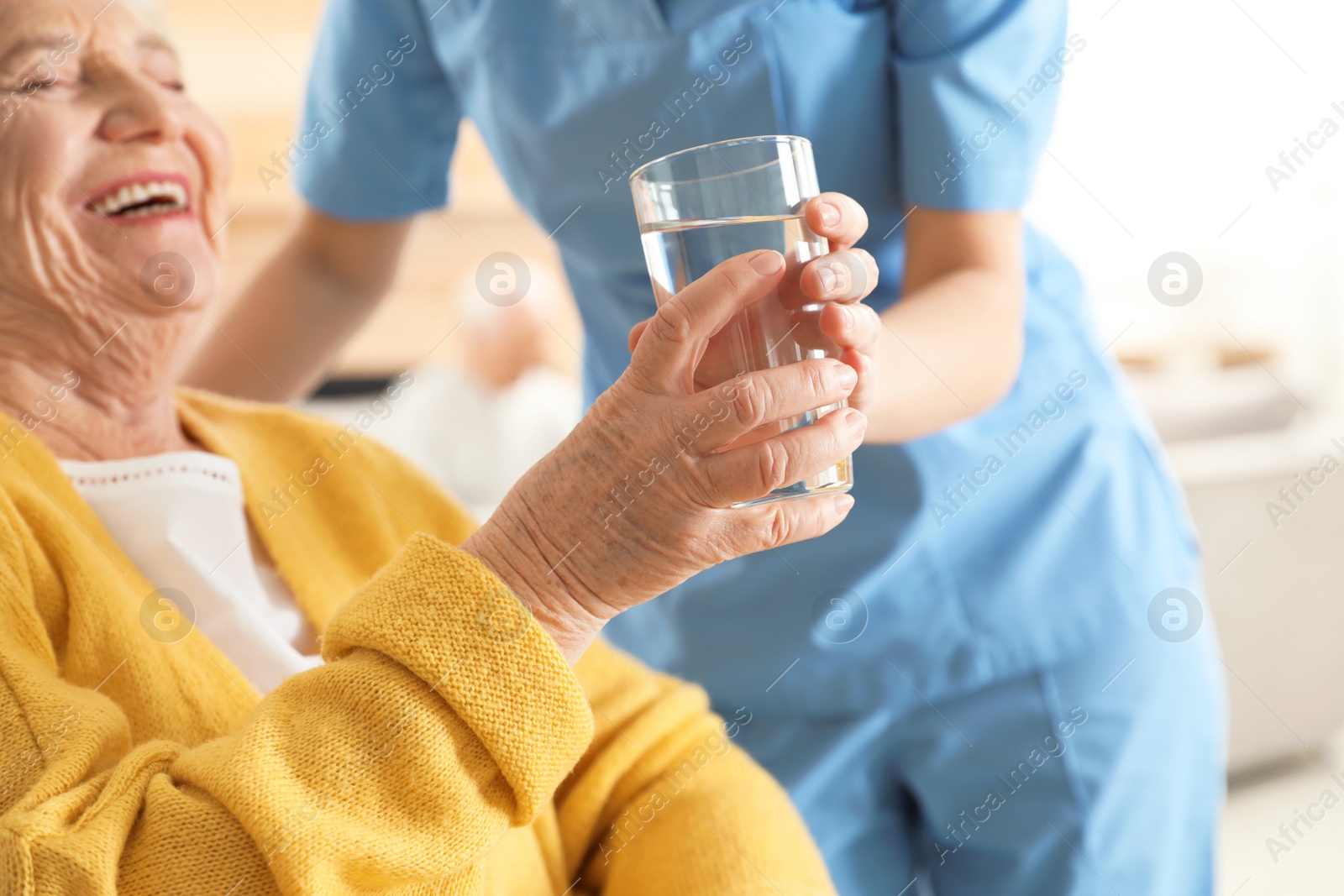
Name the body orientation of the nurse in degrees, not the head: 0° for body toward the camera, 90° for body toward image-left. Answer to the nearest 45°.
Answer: approximately 45°

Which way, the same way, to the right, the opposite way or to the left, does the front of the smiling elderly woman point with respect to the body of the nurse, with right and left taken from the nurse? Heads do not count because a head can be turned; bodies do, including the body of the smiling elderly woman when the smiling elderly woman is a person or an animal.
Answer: to the left

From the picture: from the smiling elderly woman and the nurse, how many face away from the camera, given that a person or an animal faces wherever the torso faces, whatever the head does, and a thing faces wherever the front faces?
0

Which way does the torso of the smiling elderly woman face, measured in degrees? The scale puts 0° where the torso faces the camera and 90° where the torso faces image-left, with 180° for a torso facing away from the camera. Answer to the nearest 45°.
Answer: approximately 315°

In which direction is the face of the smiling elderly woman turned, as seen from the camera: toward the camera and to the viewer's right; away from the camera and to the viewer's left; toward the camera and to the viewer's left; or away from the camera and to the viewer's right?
toward the camera and to the viewer's right
